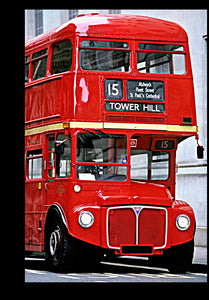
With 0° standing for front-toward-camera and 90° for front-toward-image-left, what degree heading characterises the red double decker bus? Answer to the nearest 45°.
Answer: approximately 315°
